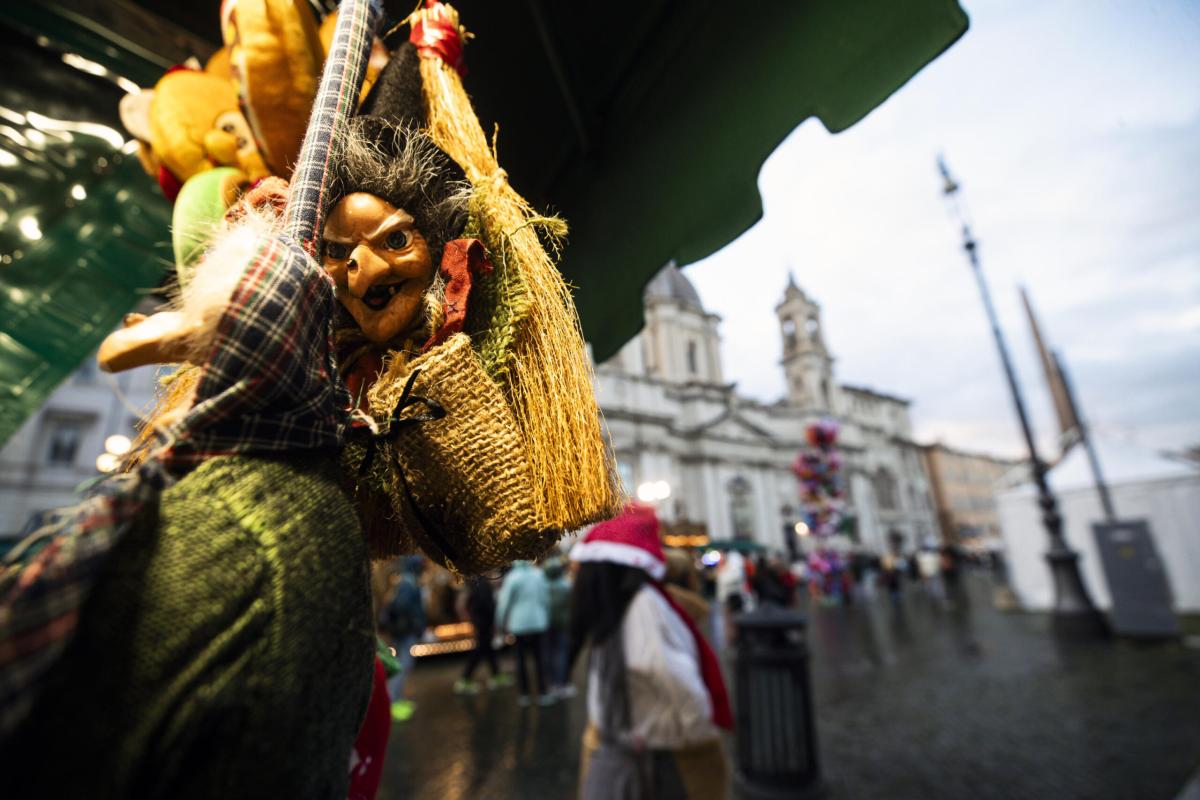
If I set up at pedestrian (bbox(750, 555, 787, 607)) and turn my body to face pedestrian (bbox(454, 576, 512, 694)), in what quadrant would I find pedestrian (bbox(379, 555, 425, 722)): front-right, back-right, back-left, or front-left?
front-left
